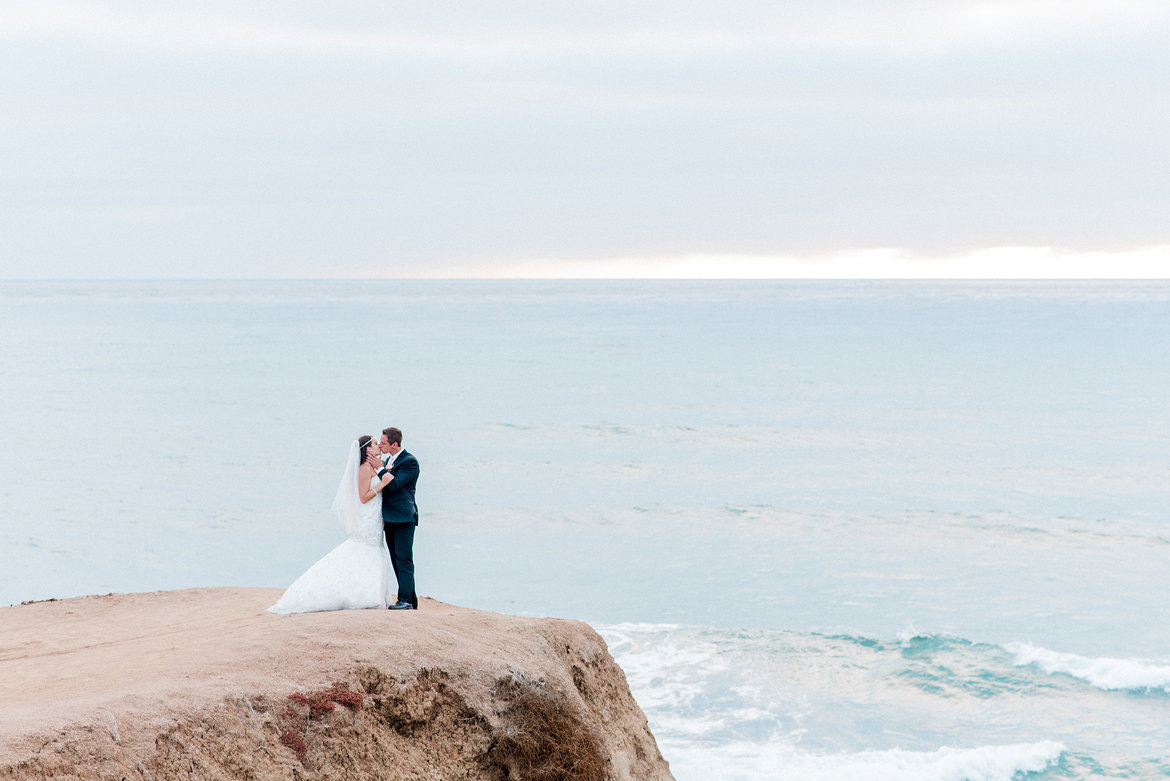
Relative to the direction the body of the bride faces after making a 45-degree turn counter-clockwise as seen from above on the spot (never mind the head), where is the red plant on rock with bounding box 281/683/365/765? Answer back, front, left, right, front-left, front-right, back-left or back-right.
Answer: back-right

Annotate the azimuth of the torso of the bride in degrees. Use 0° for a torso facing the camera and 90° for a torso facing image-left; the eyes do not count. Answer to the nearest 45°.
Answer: approximately 270°

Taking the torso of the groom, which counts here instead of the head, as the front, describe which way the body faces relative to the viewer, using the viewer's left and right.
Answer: facing to the left of the viewer

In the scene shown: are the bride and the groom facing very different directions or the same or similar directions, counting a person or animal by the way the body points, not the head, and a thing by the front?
very different directions

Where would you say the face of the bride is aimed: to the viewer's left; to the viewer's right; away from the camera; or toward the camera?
to the viewer's right

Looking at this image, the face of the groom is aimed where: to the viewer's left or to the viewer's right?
to the viewer's left

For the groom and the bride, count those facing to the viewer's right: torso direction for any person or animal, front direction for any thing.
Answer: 1
